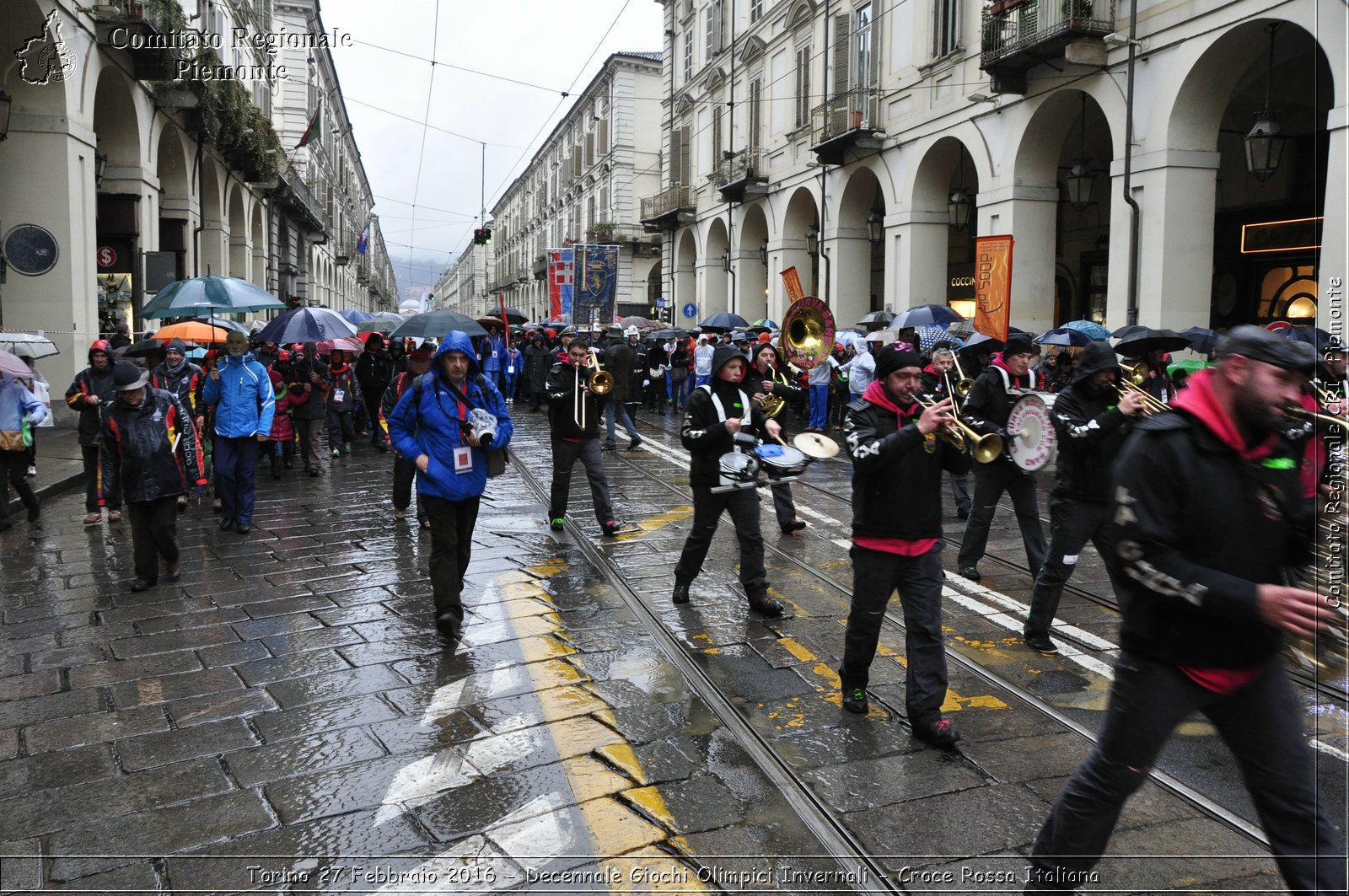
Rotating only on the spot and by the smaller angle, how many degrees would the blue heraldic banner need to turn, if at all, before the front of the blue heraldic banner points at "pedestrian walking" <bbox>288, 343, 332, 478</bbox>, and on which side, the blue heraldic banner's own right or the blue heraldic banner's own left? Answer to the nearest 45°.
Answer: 0° — it already faces them

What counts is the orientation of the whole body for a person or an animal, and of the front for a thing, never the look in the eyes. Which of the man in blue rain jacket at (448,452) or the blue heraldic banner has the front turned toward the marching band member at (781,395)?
the blue heraldic banner

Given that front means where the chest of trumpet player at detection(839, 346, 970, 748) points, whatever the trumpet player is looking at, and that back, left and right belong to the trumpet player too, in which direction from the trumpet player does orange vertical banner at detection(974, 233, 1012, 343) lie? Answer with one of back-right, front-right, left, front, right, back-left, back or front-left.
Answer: back-left

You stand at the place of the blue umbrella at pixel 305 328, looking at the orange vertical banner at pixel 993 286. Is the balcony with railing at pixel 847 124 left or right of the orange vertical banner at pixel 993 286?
left

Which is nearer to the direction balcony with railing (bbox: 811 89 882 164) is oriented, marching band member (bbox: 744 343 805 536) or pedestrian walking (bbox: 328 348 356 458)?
the pedestrian walking

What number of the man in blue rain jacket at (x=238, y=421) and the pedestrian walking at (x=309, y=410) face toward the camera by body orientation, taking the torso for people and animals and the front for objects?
2
